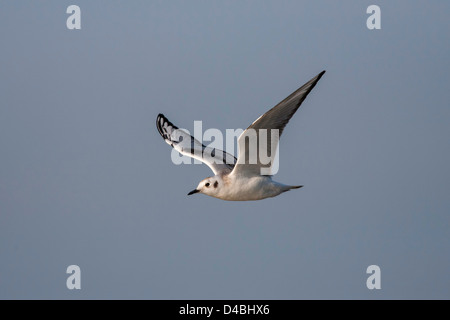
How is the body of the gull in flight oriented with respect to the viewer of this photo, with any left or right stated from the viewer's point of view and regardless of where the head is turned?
facing to the left of the viewer
